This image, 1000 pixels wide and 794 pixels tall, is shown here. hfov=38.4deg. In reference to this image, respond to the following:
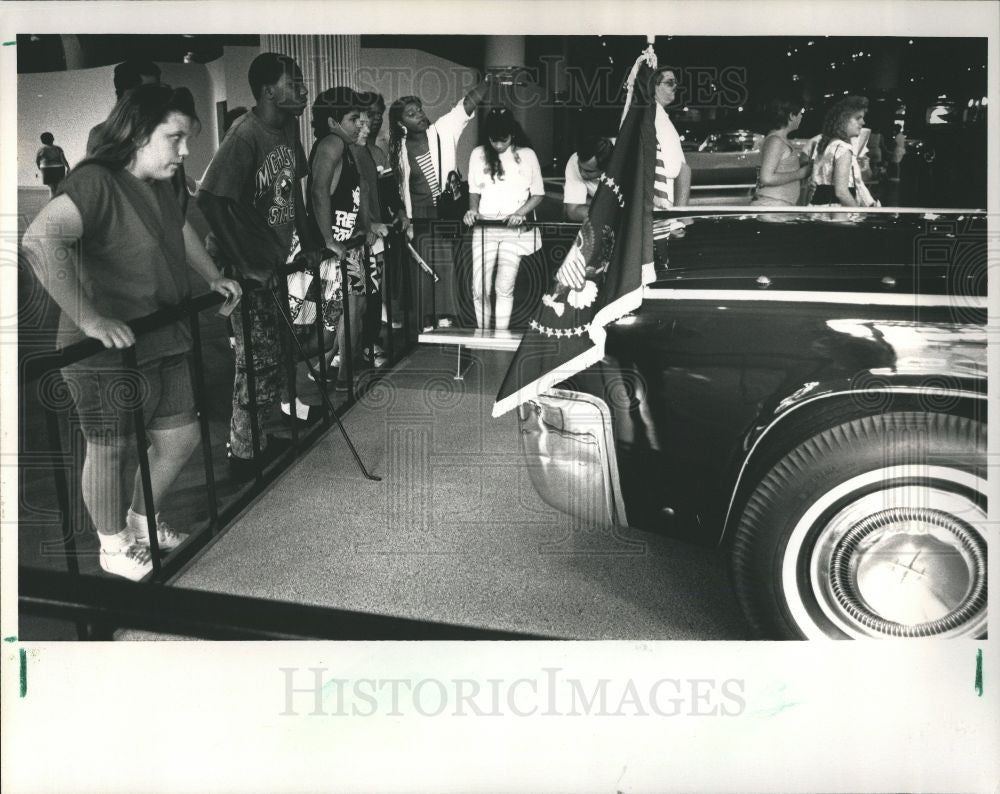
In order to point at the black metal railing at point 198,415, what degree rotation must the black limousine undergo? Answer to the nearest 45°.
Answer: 0° — it already faces it

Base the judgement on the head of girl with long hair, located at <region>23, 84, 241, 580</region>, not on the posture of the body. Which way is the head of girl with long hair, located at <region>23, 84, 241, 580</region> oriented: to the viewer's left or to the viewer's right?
to the viewer's right

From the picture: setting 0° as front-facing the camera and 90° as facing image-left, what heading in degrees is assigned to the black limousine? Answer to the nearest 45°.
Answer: approximately 90°
